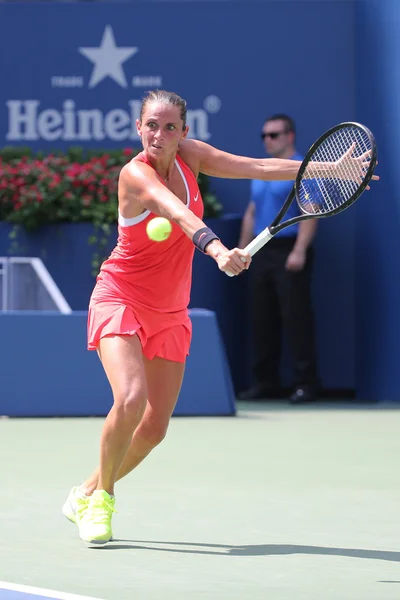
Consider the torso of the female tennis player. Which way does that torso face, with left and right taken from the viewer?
facing the viewer and to the right of the viewer

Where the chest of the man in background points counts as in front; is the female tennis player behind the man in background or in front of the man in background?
in front

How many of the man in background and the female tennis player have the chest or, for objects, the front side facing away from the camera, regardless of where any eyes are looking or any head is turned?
0

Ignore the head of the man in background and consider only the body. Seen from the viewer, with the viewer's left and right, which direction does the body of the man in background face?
facing the viewer and to the left of the viewer

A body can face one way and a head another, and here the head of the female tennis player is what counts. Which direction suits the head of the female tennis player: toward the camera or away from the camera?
toward the camera
